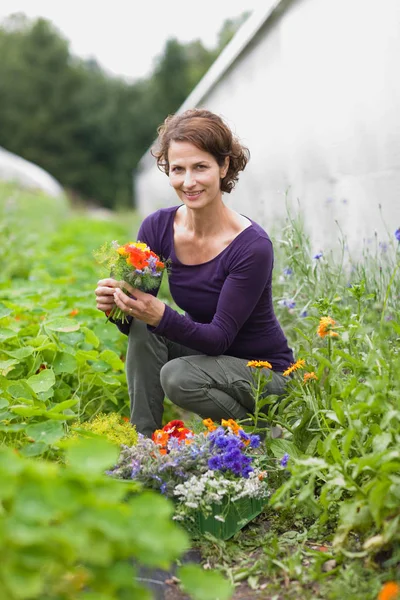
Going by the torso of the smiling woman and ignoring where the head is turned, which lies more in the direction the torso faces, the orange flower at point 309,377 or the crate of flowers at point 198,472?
the crate of flowers

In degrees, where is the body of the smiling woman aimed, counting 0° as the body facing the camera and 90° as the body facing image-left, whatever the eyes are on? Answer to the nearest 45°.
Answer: approximately 45°

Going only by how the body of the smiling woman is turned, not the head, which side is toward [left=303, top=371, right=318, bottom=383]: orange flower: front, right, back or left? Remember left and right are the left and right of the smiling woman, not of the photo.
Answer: left
